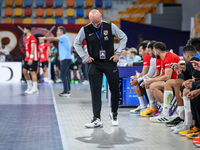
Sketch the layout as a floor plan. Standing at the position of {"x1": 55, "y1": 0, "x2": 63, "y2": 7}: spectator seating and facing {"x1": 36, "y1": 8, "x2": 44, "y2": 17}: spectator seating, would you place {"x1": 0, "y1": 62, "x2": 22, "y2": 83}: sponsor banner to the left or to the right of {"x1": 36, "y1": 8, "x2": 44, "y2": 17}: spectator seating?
left

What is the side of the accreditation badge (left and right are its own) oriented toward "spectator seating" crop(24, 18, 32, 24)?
back

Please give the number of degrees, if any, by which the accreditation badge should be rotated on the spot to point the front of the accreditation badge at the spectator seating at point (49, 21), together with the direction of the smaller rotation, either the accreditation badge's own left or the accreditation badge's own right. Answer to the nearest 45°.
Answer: approximately 180°

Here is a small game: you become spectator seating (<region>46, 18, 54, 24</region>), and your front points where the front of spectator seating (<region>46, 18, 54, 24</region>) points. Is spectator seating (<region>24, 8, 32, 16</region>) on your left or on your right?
on your right

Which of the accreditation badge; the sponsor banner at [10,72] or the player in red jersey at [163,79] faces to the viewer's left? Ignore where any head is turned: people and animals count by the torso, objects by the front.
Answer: the player in red jersey

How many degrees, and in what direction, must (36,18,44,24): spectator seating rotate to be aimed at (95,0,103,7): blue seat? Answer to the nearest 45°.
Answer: approximately 90° to its left

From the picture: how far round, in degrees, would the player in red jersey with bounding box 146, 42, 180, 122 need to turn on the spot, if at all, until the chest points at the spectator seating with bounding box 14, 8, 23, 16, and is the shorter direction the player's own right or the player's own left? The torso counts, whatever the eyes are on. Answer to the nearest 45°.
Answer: approximately 45° to the player's own right

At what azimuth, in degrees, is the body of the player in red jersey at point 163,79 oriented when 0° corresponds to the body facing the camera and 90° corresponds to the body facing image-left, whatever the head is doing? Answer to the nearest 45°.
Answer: approximately 90°
